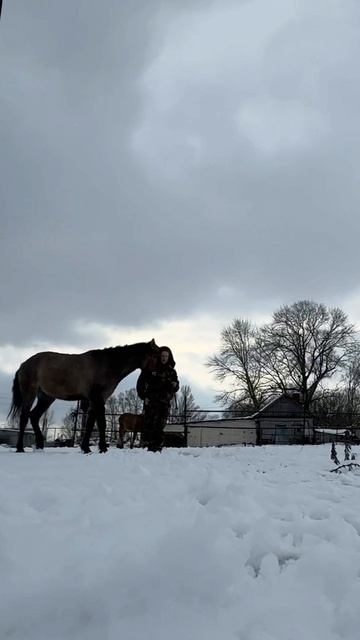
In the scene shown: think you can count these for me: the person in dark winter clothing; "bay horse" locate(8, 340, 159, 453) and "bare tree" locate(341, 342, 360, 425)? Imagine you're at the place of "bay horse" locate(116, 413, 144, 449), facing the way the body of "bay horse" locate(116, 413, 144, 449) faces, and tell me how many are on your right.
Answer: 2

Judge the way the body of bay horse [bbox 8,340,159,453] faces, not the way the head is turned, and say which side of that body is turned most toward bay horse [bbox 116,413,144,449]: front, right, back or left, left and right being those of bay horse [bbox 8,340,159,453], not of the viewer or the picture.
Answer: left

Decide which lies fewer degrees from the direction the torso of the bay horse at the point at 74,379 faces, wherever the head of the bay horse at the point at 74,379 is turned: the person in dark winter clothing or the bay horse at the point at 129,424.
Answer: the person in dark winter clothing

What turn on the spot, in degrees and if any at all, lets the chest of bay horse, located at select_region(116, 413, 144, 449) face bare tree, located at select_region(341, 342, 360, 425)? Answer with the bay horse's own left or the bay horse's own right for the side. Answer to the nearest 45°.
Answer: approximately 45° to the bay horse's own left

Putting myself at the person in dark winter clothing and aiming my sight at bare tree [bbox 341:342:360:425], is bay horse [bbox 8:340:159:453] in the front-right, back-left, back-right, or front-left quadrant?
back-left

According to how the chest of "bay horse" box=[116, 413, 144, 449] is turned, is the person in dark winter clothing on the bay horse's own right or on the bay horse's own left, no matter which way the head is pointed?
on the bay horse's own right

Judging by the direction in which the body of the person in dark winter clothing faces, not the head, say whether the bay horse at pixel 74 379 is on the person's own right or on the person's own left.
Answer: on the person's own right

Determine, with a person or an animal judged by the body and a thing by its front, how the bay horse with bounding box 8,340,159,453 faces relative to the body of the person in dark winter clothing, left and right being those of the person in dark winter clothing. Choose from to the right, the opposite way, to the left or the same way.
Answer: to the left

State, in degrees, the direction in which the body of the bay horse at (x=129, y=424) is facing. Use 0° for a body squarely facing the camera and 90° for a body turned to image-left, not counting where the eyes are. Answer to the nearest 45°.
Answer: approximately 270°

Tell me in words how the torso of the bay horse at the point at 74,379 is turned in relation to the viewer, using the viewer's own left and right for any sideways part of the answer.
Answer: facing to the right of the viewer

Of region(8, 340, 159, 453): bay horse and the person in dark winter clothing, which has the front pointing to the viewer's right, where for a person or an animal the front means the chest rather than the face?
the bay horse

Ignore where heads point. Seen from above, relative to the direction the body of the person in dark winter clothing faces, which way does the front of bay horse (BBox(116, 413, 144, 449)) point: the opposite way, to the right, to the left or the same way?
to the left
